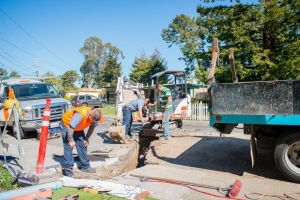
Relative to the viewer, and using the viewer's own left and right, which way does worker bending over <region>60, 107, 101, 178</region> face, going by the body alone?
facing the viewer and to the right of the viewer

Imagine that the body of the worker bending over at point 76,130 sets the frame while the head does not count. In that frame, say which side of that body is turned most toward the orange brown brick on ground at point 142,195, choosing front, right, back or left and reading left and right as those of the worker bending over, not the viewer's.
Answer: front

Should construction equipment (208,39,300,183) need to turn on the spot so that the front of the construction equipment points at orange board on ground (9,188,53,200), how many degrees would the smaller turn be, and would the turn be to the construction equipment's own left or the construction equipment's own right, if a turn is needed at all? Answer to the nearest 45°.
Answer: approximately 135° to the construction equipment's own right

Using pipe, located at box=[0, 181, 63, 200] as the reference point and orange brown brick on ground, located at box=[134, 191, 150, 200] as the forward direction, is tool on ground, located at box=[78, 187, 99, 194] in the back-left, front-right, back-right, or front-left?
front-left

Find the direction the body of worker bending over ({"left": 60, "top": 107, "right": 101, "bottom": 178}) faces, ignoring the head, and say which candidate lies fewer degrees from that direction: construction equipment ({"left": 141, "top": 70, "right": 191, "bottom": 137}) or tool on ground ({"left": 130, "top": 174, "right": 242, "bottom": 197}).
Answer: the tool on ground

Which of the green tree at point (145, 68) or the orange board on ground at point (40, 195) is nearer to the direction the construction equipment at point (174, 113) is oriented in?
the orange board on ground

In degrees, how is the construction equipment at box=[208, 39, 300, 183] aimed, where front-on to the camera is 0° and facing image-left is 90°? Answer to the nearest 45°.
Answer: approximately 270°

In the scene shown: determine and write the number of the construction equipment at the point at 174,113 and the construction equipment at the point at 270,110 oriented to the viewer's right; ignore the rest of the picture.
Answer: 1

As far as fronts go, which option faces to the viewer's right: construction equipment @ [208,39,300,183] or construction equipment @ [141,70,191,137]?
construction equipment @ [208,39,300,183]

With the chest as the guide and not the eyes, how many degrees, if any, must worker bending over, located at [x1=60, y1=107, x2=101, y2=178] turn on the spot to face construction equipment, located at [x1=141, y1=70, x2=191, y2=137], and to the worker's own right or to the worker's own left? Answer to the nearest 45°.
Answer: approximately 90° to the worker's own left

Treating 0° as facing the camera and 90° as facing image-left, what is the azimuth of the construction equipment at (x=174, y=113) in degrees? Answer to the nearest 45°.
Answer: approximately 45°

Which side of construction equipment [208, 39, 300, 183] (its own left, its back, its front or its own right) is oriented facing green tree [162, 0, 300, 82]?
left

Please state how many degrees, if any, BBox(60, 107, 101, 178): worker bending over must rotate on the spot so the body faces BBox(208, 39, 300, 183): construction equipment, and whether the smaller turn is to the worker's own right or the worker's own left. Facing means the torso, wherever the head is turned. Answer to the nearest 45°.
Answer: approximately 45° to the worker's own left

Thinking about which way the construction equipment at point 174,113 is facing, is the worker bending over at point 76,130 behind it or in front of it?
in front
